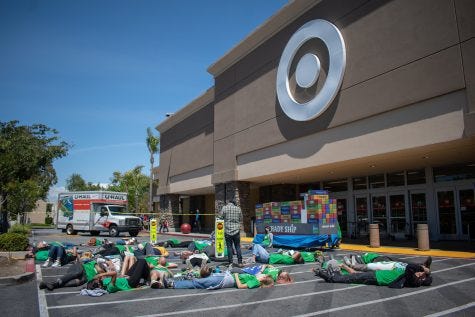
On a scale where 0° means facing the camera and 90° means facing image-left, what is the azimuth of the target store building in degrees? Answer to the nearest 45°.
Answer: approximately 45°

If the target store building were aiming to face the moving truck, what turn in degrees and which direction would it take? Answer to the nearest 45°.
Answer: approximately 90° to its right

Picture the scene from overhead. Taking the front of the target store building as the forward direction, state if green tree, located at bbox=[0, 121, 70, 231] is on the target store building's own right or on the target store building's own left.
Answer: on the target store building's own right

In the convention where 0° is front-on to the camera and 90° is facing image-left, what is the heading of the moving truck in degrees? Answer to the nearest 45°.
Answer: approximately 315°

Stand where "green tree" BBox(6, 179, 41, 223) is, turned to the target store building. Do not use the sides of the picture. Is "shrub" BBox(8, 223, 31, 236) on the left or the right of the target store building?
right
